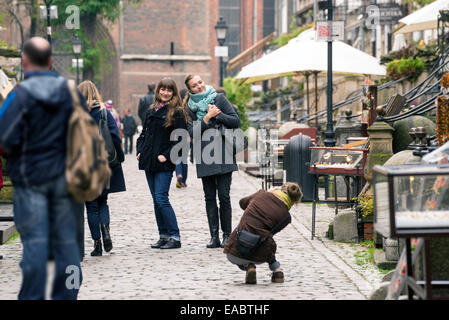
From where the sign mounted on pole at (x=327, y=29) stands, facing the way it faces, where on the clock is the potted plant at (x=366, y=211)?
The potted plant is roughly at 12 o'clock from the sign mounted on pole.

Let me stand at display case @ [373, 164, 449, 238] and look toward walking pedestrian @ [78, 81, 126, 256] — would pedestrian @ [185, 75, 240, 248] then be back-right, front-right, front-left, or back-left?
front-right

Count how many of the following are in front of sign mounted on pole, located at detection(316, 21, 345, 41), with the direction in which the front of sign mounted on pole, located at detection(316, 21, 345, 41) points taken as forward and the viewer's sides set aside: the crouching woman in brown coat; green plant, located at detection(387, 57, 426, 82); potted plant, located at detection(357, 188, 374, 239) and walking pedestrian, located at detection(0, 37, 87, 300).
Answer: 3

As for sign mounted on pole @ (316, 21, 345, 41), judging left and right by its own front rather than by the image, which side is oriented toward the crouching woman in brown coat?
front

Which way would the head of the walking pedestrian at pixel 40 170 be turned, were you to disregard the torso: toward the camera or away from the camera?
away from the camera

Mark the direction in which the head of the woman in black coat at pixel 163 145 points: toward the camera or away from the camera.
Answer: toward the camera

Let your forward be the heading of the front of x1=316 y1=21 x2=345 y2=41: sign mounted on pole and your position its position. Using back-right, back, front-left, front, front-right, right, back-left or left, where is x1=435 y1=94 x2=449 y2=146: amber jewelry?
front

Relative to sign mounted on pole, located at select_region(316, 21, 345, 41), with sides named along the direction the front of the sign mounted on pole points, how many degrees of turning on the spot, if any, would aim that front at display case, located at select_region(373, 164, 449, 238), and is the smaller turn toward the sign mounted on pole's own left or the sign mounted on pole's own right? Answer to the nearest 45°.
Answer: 0° — it already faces it

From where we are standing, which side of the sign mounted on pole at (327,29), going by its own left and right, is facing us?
front

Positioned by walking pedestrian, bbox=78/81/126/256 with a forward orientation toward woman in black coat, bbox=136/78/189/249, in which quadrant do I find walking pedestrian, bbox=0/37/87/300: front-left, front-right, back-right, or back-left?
back-right

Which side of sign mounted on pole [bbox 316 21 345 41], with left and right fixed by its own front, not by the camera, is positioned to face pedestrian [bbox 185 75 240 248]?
front

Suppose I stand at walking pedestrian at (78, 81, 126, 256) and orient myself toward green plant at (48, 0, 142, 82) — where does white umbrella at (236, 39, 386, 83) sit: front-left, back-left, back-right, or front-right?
front-right
